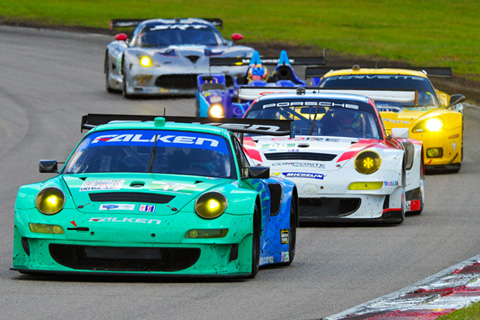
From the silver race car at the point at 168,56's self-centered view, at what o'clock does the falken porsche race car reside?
The falken porsche race car is roughly at 12 o'clock from the silver race car.

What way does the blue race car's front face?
toward the camera

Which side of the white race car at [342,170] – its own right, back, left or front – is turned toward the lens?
front

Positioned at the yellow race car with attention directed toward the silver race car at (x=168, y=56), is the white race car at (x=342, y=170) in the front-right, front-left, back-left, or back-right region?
back-left

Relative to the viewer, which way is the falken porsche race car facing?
toward the camera

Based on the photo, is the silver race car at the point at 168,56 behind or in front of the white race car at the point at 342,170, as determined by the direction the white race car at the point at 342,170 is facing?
behind

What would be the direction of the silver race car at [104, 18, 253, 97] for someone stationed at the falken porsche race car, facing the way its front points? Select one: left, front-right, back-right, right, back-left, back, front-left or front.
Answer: back

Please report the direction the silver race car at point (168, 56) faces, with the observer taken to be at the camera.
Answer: facing the viewer

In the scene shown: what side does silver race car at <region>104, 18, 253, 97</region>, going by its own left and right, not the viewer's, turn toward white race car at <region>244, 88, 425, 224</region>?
front

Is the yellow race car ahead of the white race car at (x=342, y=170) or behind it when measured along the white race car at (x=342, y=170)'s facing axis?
behind
